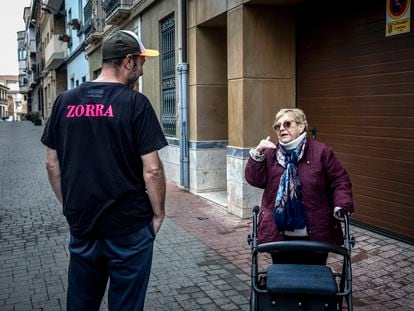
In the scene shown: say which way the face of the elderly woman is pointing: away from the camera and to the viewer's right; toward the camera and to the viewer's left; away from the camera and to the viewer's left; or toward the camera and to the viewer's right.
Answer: toward the camera and to the viewer's left

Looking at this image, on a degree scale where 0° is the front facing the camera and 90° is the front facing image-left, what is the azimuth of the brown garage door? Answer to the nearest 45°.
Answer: approximately 45°

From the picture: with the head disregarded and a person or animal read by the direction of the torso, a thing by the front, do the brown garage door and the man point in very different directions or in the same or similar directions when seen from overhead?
very different directions

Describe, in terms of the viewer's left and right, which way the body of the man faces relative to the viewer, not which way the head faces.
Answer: facing away from the viewer and to the right of the viewer

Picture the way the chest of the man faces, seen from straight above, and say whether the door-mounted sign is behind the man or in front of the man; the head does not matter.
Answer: in front

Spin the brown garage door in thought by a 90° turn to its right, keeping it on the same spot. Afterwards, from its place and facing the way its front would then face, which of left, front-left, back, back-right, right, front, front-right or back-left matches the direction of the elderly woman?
back-left

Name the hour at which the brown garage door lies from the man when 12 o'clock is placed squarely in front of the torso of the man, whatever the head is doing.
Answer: The brown garage door is roughly at 12 o'clock from the man.

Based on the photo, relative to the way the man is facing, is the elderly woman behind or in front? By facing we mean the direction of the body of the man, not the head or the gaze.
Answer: in front

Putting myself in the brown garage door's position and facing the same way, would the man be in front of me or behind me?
in front

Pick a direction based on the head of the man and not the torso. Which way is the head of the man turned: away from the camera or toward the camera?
away from the camera
